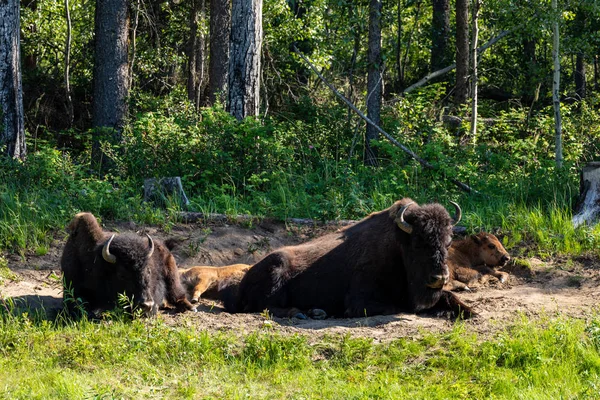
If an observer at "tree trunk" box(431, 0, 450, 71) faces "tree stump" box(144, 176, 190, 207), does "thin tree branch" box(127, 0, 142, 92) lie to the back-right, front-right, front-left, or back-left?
front-right

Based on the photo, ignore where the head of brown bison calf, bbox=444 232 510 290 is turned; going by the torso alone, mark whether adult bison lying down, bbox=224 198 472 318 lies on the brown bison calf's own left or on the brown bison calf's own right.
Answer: on the brown bison calf's own right

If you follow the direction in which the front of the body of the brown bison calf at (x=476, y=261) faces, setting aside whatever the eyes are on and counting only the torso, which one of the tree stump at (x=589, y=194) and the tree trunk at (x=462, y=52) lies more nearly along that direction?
the tree stump

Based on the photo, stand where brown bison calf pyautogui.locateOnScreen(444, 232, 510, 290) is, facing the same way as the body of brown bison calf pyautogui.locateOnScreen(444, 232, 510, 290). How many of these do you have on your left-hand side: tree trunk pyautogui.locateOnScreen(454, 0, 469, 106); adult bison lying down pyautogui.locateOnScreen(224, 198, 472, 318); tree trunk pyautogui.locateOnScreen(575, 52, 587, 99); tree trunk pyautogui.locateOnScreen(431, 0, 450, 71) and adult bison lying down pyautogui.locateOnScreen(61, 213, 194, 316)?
3

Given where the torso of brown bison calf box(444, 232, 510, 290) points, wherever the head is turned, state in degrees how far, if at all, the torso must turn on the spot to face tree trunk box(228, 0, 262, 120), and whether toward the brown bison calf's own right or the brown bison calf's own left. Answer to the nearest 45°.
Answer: approximately 135° to the brown bison calf's own left

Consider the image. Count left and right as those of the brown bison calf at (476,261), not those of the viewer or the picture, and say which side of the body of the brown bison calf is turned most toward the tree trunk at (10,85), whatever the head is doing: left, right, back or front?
back

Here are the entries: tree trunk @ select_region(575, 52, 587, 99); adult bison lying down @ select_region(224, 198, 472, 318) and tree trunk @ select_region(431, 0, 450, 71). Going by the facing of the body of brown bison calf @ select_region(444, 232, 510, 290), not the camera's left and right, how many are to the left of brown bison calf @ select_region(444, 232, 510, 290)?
2

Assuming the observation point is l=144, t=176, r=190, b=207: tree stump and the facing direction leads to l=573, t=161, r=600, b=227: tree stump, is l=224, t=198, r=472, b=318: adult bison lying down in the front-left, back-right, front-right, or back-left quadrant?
front-right

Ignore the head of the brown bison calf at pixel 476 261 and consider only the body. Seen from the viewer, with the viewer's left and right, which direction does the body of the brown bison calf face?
facing to the right of the viewer

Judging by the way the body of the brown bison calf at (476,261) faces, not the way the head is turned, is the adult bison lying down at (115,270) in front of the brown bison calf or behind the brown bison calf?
behind

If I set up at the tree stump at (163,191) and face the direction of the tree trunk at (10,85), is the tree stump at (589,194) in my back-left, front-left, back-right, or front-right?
back-right

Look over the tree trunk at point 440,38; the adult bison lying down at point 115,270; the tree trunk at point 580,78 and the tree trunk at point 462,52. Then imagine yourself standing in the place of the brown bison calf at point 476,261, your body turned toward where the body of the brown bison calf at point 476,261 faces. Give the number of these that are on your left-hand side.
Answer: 3

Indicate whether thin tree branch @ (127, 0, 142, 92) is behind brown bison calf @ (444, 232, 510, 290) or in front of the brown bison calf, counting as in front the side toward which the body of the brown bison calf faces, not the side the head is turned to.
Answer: behind

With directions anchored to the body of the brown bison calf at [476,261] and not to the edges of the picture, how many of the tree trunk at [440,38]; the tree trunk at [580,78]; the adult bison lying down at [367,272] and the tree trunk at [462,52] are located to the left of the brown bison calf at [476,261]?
3

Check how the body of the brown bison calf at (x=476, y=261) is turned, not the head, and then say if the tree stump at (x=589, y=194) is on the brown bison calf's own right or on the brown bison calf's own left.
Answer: on the brown bison calf's own left

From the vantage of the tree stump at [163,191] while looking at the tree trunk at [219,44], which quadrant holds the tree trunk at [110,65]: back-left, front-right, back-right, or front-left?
front-left

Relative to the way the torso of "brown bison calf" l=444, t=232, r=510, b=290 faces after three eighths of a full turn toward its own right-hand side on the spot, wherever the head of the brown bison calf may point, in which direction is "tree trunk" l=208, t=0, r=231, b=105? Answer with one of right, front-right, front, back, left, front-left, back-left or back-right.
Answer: right

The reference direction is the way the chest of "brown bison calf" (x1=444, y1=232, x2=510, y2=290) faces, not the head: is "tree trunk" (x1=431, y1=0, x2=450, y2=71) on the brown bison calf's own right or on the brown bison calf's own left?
on the brown bison calf's own left

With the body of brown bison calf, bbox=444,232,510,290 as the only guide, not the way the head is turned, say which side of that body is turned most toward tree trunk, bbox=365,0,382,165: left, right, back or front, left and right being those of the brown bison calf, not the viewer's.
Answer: left
